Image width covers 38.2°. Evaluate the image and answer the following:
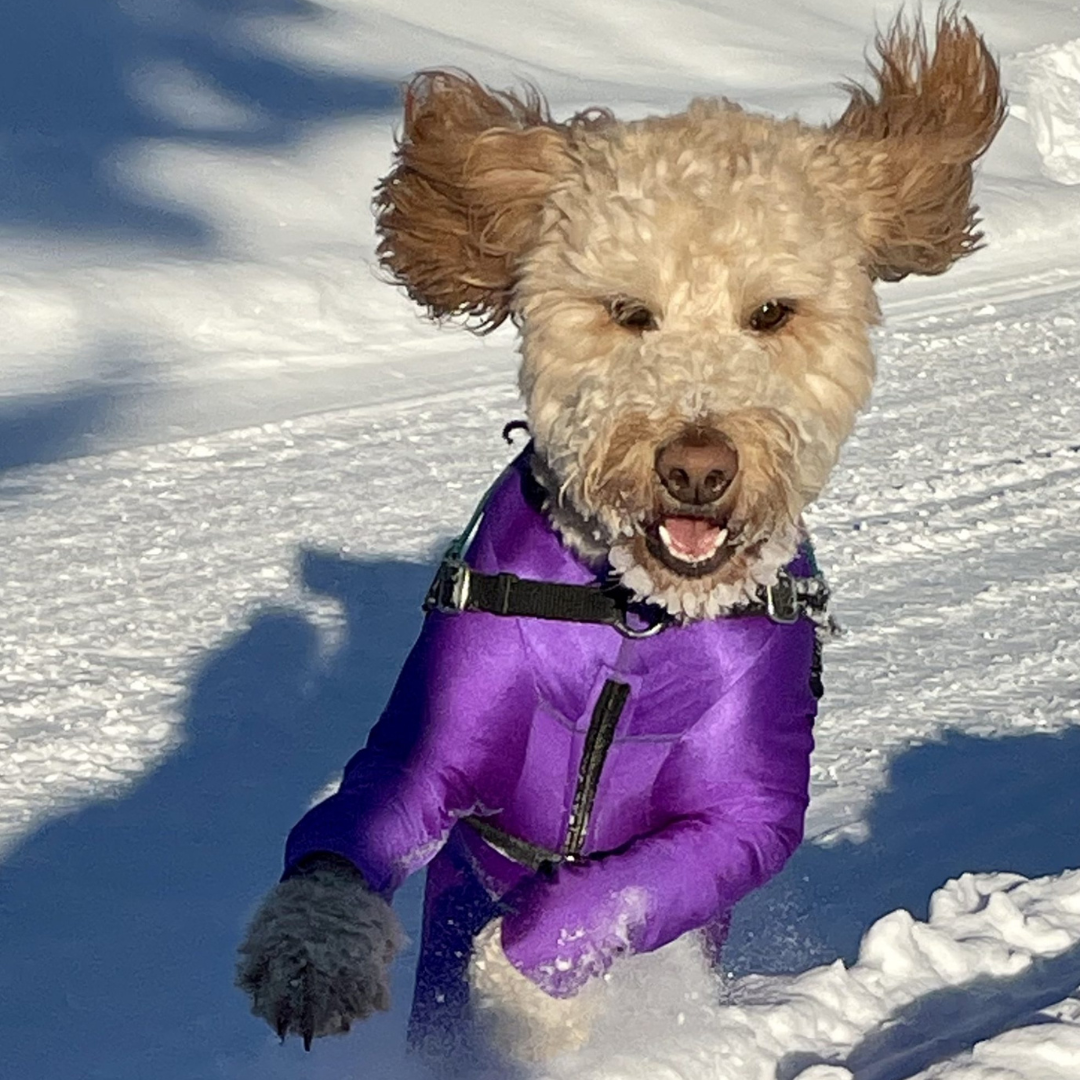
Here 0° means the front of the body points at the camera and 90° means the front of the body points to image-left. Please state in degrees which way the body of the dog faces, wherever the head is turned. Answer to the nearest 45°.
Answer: approximately 0°
